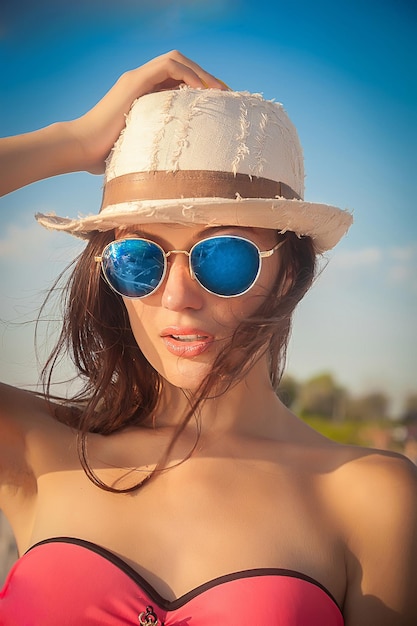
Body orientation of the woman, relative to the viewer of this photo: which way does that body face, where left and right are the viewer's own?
facing the viewer

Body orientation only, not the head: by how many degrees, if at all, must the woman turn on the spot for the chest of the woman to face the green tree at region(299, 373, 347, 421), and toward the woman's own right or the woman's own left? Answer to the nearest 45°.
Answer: approximately 180°
